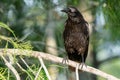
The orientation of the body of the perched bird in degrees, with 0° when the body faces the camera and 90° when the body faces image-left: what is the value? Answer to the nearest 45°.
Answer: approximately 45°
